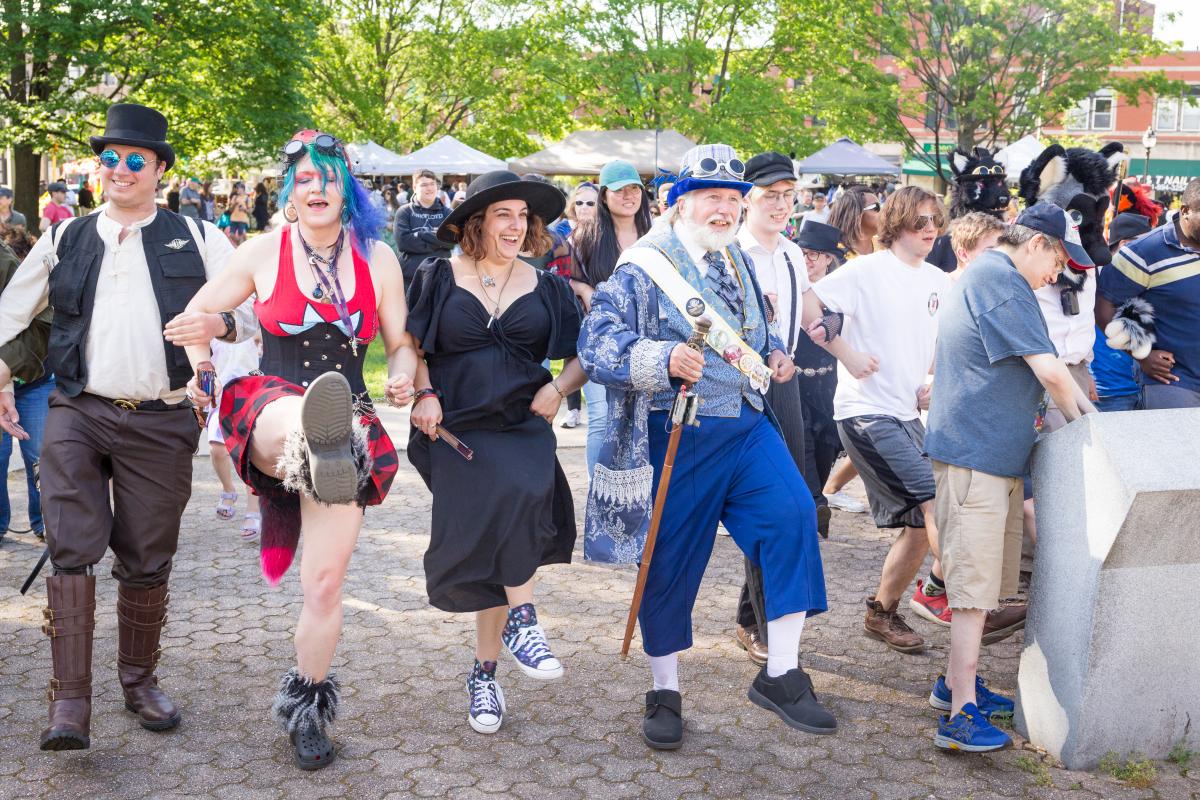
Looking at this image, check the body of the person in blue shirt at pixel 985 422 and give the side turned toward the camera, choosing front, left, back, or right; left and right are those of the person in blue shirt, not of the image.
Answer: right

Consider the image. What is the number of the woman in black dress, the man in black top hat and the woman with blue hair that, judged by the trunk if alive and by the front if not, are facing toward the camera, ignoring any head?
3

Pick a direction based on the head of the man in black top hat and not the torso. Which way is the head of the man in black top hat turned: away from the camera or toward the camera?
toward the camera

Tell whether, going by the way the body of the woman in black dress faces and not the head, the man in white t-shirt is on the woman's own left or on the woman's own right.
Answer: on the woman's own left

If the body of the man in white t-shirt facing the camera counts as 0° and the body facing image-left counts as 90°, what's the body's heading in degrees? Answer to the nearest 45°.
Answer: approximately 315°

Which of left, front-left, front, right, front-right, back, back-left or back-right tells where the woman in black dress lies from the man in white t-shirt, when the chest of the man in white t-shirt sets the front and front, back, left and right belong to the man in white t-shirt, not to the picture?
right

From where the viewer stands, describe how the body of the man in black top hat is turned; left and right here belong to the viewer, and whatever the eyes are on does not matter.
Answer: facing the viewer

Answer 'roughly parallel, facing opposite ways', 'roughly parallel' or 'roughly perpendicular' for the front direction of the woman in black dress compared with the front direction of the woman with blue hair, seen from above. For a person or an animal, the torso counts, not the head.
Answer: roughly parallel

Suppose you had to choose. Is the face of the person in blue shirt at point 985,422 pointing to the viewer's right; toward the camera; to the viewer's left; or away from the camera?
to the viewer's right

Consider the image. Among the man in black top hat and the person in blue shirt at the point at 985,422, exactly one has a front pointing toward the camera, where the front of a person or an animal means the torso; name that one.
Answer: the man in black top hat

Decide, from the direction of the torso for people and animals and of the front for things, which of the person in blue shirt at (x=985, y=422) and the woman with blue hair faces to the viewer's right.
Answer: the person in blue shirt

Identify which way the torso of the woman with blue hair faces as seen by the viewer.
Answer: toward the camera
